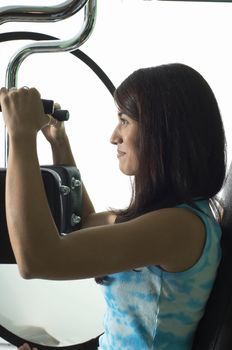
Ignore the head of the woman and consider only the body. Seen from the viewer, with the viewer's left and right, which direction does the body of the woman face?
facing to the left of the viewer

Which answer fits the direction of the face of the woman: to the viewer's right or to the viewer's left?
to the viewer's left
